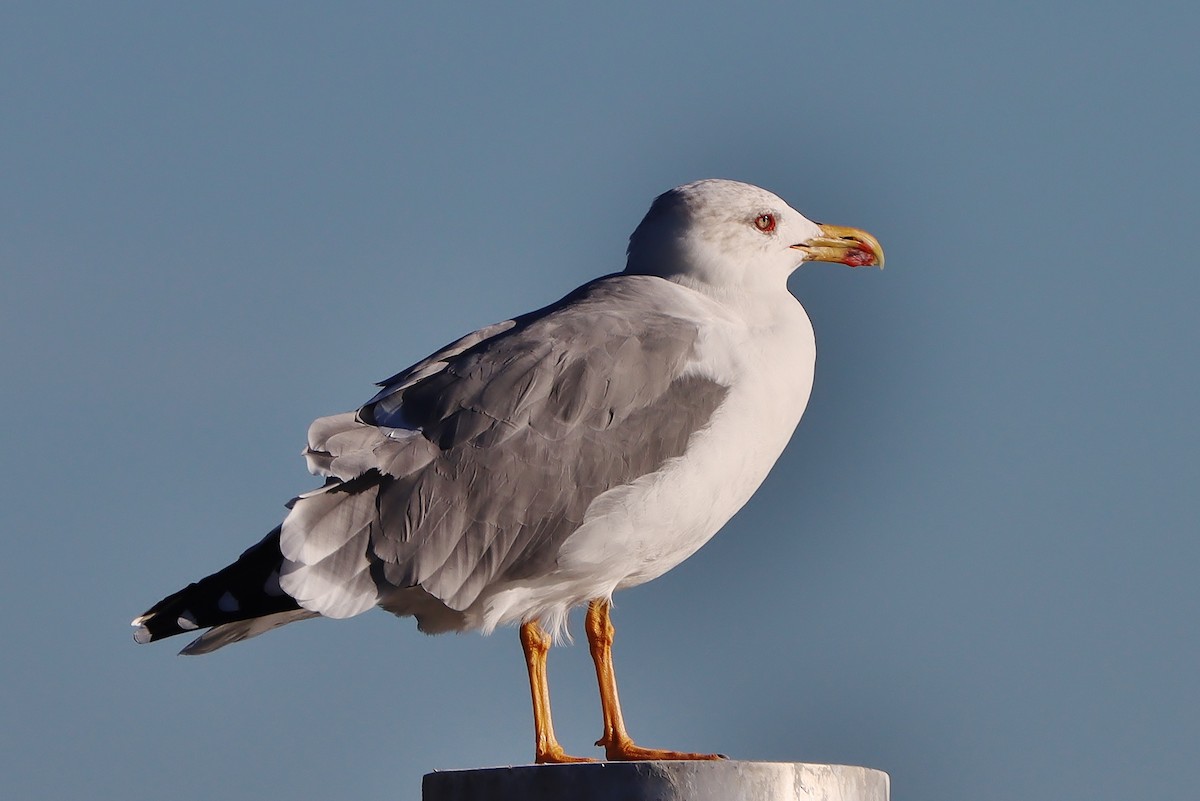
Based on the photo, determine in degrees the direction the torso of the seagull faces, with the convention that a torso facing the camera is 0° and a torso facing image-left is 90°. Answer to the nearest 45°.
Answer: approximately 270°
